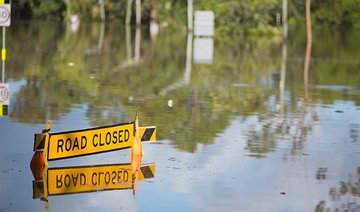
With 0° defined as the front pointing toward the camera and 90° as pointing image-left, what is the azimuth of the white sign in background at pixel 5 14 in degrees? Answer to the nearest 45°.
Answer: approximately 0°
